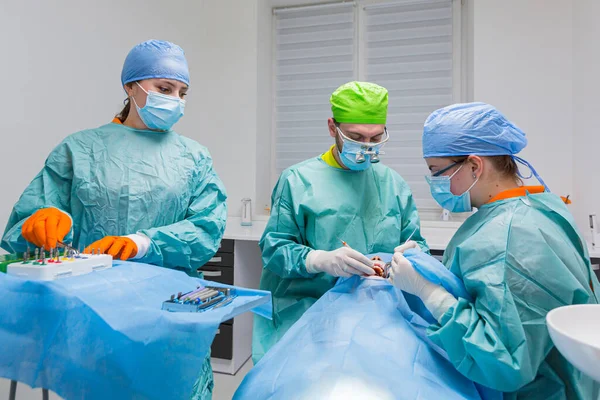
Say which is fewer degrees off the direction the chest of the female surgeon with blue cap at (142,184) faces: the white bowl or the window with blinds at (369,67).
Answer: the white bowl

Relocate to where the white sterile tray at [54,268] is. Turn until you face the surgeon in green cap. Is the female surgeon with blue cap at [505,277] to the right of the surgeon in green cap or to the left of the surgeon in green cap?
right

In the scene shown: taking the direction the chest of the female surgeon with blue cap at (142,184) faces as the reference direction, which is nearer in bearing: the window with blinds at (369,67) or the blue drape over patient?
the blue drape over patient

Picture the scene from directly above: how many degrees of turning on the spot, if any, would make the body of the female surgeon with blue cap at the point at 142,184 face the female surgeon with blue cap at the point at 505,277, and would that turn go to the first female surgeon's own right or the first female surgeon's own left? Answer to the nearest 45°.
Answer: approximately 45° to the first female surgeon's own left

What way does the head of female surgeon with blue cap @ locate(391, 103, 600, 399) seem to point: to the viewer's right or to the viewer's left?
to the viewer's left

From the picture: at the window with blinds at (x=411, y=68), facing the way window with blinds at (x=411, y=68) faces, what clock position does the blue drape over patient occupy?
The blue drape over patient is roughly at 12 o'clock from the window with blinds.

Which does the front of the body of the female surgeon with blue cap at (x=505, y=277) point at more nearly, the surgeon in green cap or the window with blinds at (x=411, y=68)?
the surgeon in green cap

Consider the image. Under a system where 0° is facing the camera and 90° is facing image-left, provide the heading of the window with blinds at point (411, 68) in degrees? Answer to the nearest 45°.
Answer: approximately 0°

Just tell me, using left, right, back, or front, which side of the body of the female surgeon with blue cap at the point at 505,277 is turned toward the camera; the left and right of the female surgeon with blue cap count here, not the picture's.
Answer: left
